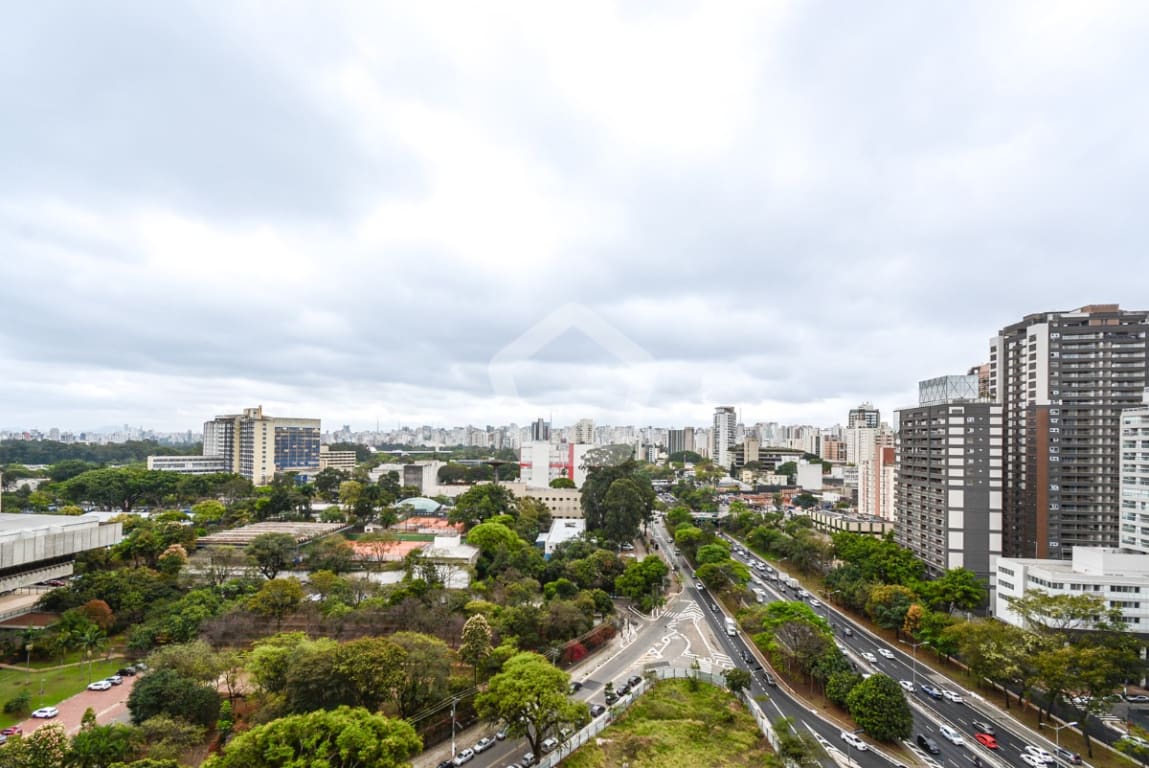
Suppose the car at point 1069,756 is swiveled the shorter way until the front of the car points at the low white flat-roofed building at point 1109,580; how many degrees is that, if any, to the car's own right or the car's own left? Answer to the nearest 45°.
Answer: approximately 45° to the car's own right

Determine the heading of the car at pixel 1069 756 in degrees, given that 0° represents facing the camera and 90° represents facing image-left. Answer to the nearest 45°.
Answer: approximately 135°

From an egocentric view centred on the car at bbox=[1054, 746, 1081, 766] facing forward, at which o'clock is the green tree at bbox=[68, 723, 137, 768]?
The green tree is roughly at 9 o'clock from the car.

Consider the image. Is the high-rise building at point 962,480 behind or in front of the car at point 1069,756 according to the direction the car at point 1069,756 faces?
in front

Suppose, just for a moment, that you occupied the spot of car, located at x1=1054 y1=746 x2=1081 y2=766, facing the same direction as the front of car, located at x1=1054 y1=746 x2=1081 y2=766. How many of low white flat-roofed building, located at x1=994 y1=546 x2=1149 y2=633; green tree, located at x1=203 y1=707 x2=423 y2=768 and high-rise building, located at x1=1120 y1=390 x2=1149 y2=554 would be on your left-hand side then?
1

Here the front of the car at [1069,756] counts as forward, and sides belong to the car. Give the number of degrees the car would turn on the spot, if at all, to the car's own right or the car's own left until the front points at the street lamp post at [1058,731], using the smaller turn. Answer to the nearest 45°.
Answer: approximately 135° to the car's own left

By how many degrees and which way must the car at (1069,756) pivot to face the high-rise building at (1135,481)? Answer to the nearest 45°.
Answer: approximately 45° to its right

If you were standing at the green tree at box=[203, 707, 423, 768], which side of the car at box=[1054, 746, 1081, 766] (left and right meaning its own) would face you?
left
